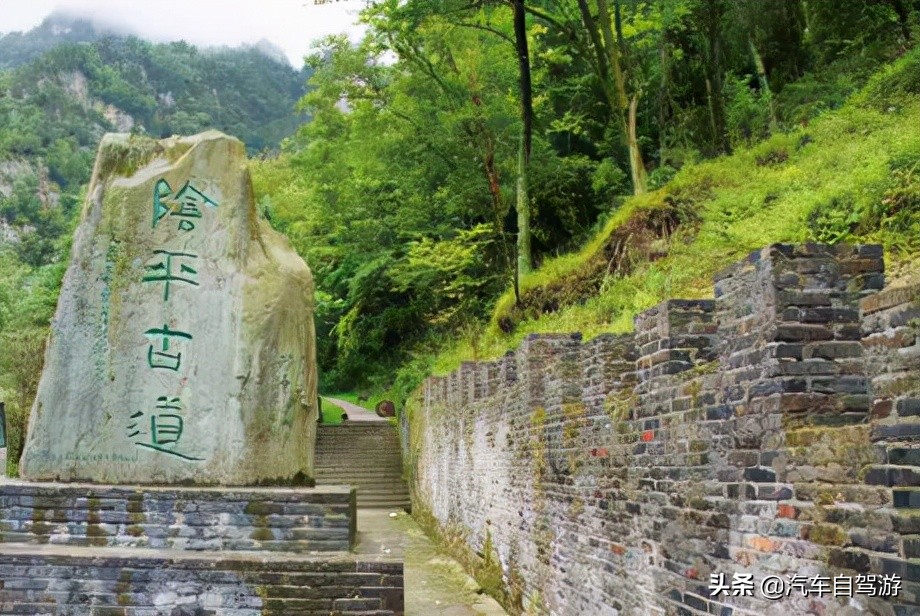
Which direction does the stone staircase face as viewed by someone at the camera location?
facing the viewer

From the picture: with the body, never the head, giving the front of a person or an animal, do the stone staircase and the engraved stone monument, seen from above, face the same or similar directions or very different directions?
same or similar directions

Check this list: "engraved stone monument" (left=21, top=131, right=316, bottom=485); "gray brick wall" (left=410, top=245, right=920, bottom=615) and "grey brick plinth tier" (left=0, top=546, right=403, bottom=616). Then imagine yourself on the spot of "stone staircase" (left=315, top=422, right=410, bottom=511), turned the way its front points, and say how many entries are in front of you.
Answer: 3

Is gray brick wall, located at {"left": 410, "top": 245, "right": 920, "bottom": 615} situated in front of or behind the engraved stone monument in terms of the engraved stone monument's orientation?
in front

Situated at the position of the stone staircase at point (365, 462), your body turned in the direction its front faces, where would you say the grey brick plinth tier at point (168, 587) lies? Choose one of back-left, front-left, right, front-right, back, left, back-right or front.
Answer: front

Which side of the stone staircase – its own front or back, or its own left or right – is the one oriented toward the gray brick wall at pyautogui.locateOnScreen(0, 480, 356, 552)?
front

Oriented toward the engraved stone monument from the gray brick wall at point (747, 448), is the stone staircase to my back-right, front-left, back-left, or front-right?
front-right

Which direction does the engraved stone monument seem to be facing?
toward the camera

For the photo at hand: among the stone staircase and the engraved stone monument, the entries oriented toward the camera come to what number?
2
